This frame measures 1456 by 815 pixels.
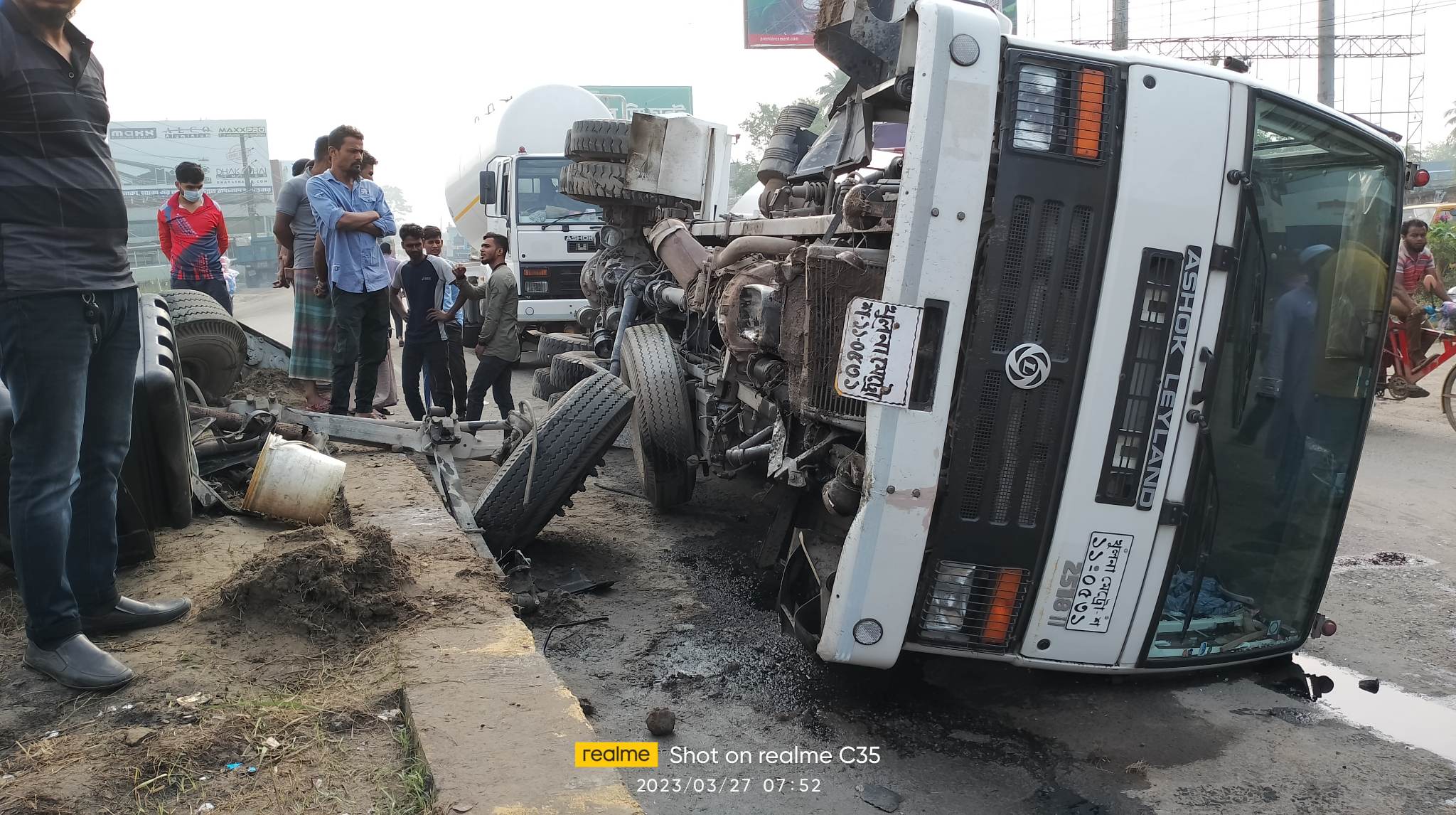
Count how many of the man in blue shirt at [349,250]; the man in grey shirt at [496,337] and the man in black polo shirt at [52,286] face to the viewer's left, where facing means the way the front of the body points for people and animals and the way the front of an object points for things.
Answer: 1

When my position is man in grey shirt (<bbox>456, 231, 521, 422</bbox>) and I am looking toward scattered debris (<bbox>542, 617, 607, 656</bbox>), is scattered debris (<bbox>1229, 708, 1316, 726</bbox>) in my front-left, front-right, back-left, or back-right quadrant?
front-left

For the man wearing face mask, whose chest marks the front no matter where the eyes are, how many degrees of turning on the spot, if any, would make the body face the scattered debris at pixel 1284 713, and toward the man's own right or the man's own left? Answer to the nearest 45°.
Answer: approximately 45° to the man's own left

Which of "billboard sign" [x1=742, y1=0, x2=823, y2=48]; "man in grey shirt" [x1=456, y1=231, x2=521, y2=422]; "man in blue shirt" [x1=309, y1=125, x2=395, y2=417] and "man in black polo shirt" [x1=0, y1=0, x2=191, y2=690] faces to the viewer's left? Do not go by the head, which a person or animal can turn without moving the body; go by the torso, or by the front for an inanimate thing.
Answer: the man in grey shirt

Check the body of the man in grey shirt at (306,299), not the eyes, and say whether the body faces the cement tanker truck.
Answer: no

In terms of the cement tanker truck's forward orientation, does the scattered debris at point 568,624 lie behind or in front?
in front

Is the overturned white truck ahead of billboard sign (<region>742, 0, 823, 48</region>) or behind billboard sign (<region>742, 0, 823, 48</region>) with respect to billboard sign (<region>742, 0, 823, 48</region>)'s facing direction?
ahead

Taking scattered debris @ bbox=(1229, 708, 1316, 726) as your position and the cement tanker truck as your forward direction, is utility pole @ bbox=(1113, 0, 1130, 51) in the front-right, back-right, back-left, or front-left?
front-right

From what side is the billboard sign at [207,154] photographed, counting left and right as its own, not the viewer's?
front

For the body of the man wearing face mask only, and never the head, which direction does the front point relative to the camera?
toward the camera

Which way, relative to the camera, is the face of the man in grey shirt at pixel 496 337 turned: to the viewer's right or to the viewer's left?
to the viewer's left

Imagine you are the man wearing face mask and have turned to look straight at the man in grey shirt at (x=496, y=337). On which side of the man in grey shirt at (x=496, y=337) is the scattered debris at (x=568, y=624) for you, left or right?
right

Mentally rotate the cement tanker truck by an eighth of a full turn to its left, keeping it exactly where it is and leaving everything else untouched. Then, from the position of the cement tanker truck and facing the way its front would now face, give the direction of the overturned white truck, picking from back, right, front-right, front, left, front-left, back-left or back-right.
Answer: front-right

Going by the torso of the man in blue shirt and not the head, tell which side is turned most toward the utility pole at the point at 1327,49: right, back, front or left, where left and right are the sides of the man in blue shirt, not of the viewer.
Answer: left

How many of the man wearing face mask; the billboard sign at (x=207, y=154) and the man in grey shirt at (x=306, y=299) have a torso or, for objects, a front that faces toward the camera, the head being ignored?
2

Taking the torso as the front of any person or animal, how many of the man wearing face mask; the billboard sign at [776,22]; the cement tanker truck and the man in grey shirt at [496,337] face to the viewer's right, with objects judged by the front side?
0

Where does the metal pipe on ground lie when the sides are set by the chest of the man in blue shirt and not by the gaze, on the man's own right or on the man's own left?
on the man's own right
